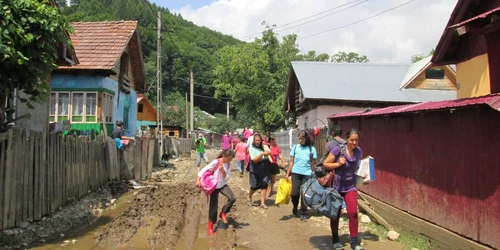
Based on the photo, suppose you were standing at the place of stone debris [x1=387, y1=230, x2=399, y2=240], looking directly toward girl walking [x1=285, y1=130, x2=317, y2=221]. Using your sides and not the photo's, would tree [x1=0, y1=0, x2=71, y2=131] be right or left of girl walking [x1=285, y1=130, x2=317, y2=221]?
left

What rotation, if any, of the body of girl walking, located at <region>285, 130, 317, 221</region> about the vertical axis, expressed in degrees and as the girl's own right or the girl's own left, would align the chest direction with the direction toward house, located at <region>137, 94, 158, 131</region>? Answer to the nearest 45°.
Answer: approximately 135° to the girl's own right

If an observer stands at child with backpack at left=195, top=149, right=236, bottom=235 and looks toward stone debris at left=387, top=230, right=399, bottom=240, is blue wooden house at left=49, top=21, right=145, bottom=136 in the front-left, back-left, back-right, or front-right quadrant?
back-left

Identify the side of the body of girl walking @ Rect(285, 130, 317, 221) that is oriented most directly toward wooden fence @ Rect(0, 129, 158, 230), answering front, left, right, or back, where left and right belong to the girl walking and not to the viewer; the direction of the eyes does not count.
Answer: right

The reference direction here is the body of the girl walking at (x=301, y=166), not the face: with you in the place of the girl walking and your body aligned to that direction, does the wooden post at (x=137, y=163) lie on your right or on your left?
on your right

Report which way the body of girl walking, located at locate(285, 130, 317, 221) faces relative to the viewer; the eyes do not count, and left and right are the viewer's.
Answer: facing the viewer

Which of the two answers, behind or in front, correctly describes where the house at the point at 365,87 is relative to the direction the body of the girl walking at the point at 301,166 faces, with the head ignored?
behind

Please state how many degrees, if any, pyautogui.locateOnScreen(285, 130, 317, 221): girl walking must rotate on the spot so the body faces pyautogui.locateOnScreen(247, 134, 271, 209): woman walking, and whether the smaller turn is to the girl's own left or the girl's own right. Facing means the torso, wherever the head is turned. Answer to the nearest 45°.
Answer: approximately 135° to the girl's own right

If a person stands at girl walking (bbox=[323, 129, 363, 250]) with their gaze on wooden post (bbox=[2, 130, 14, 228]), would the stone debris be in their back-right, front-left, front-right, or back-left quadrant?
back-right

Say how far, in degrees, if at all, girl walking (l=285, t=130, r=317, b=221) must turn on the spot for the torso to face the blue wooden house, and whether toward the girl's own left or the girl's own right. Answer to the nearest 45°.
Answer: approximately 135° to the girl's own right

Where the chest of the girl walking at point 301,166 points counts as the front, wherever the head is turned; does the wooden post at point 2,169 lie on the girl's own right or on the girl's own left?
on the girl's own right
